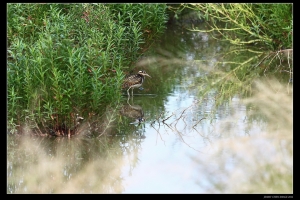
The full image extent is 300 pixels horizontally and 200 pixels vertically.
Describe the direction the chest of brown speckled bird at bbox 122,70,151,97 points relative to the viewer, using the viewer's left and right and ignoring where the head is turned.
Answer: facing to the right of the viewer
